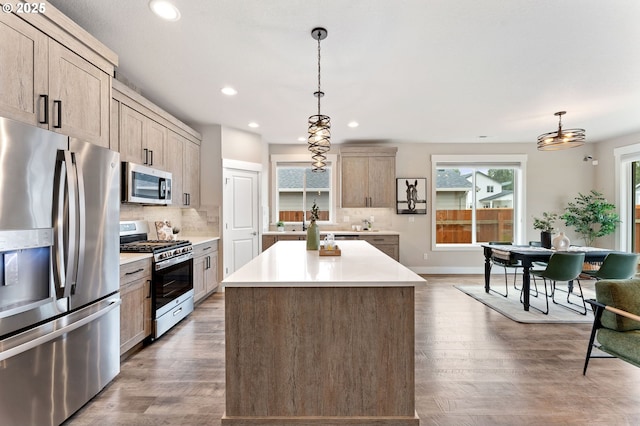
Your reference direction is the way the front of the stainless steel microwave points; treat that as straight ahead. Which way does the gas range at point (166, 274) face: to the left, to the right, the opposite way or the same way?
the same way

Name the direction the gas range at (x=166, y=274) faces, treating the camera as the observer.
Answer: facing the viewer and to the right of the viewer

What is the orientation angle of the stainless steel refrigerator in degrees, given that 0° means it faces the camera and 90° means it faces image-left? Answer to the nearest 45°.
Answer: approximately 315°

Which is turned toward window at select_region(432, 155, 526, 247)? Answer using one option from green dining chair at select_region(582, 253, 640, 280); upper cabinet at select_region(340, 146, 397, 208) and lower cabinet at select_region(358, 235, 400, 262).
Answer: the green dining chair

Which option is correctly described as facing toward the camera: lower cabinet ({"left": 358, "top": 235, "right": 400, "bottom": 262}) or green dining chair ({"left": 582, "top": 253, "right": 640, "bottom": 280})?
the lower cabinet

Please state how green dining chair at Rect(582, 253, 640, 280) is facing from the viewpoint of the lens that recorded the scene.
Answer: facing away from the viewer and to the left of the viewer

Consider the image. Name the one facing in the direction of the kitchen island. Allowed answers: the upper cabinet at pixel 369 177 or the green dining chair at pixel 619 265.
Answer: the upper cabinet

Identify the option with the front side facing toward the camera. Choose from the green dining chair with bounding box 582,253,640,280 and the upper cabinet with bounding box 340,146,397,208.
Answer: the upper cabinet

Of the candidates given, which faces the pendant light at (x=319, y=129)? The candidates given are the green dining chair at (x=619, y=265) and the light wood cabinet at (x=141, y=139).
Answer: the light wood cabinet

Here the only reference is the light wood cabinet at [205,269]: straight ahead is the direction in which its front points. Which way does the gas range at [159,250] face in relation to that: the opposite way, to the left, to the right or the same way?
the same way

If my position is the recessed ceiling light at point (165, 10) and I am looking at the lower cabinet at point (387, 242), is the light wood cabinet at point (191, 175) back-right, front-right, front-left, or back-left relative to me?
front-left

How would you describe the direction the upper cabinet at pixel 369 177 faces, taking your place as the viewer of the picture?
facing the viewer

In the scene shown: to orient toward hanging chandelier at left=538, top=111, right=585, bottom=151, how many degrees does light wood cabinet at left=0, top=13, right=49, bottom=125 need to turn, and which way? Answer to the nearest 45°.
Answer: approximately 45° to its left

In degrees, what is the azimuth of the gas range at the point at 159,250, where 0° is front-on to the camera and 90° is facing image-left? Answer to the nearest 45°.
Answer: approximately 315°
